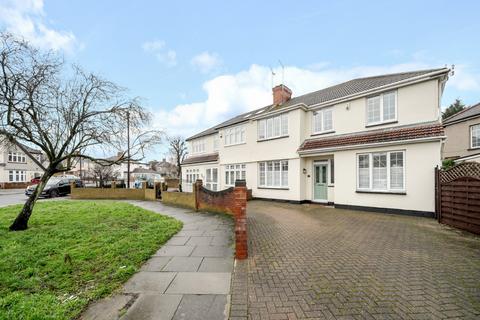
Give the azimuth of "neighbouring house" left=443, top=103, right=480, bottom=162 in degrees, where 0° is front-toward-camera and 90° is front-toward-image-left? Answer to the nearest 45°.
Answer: approximately 45°

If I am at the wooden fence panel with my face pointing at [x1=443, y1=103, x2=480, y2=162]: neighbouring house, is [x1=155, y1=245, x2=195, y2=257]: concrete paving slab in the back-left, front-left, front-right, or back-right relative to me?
back-left

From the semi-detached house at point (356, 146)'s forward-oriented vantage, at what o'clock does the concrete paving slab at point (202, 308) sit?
The concrete paving slab is roughly at 11 o'clock from the semi-detached house.

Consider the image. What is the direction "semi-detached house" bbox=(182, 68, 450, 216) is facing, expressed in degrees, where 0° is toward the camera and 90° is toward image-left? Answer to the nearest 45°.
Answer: approximately 45°
